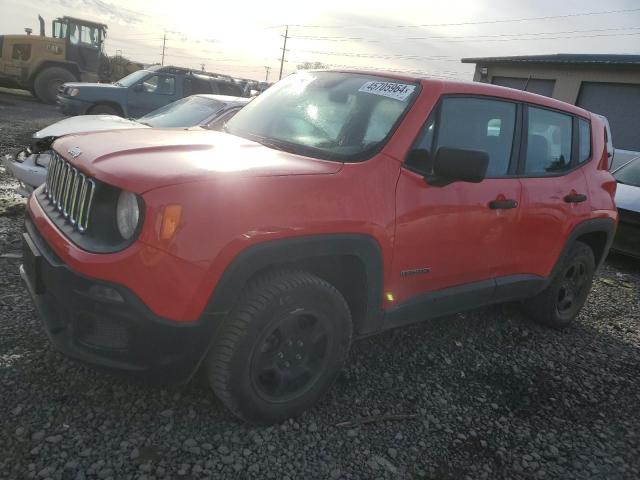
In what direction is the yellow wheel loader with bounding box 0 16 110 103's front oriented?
to the viewer's right

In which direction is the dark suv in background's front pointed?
to the viewer's left

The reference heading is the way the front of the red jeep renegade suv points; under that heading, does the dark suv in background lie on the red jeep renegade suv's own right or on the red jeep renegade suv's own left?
on the red jeep renegade suv's own right

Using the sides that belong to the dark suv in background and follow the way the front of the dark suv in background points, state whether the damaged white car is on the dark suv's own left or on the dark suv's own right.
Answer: on the dark suv's own left

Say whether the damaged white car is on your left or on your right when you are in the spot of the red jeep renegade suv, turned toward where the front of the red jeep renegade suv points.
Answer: on your right

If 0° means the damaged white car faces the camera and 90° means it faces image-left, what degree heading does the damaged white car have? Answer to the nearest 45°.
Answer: approximately 45°

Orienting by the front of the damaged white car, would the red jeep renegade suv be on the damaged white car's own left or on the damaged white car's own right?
on the damaged white car's own left

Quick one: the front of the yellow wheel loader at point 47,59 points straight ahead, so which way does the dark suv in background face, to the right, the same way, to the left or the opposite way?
the opposite way

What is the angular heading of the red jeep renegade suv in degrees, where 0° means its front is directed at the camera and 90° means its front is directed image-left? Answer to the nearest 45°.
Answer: approximately 45°
